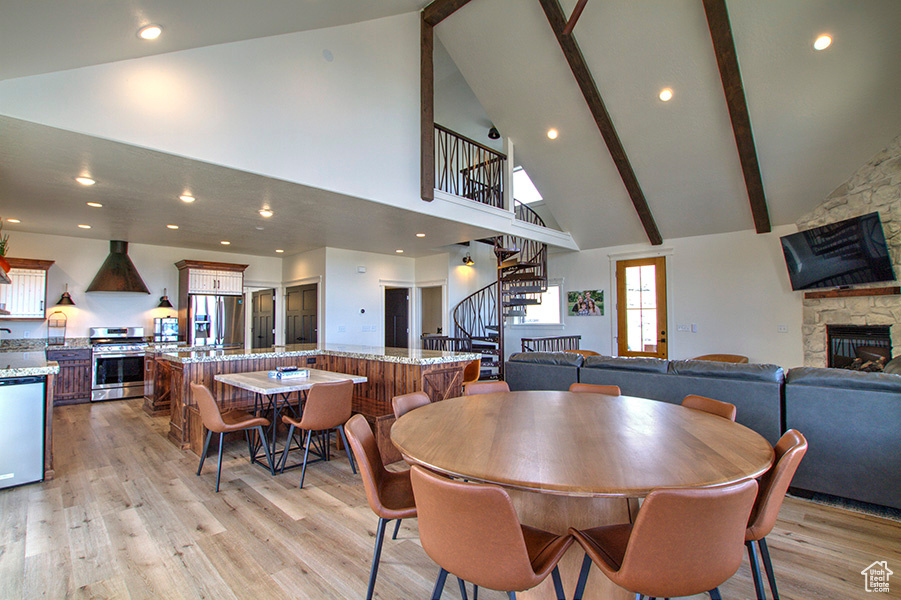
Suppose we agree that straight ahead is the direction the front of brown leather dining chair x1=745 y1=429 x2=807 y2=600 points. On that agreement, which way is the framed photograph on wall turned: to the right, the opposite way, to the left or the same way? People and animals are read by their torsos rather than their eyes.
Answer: to the left

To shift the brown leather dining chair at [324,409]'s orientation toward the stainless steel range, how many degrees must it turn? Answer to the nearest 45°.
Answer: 0° — it already faces it

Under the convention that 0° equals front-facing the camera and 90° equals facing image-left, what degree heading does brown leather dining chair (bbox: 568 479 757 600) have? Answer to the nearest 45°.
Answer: approximately 135°

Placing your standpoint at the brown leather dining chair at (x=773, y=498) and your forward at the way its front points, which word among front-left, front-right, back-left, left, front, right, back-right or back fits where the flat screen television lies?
right

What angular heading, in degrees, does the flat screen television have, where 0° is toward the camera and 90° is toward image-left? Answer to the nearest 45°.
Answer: approximately 45°

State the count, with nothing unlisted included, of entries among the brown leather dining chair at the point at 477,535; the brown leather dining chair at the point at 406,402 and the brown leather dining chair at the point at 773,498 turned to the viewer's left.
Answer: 1

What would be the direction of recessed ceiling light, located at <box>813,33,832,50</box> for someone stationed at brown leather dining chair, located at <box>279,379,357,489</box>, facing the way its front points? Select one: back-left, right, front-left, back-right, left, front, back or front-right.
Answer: back-right

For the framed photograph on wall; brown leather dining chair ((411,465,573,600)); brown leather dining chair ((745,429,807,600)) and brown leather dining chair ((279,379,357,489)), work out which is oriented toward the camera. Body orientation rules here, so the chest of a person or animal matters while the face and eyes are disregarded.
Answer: the framed photograph on wall

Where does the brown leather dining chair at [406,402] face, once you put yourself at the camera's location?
facing the viewer and to the right of the viewer

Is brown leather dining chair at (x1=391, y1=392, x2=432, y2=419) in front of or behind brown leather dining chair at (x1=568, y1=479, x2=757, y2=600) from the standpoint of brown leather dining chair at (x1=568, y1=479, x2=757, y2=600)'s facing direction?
in front

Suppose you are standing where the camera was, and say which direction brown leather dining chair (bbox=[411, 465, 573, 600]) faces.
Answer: facing away from the viewer and to the right of the viewer

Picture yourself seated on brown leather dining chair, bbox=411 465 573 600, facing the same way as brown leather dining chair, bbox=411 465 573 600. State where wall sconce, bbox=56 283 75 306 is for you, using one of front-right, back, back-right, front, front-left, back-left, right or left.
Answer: left
